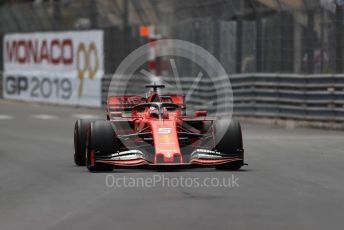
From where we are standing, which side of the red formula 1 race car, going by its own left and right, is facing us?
front

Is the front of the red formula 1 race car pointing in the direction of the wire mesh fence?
no
